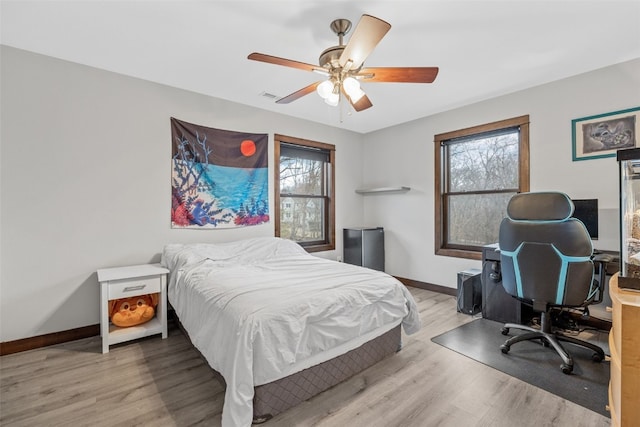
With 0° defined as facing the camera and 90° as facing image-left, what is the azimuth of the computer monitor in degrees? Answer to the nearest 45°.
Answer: approximately 0°

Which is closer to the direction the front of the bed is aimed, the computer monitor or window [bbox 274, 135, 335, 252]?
the computer monitor

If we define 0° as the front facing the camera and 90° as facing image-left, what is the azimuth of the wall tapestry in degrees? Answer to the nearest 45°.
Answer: approximately 315°

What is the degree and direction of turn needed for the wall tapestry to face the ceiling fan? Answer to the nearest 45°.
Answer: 0° — it already faces it

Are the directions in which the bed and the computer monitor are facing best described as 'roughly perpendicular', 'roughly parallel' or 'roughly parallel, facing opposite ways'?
roughly perpendicular

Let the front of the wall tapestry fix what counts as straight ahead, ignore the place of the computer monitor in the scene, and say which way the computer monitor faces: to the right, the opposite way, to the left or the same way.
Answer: to the right

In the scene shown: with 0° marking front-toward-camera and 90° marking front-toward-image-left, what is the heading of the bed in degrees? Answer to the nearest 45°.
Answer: approximately 315°

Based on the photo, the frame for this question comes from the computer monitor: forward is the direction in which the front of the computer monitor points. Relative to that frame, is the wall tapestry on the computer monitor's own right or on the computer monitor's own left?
on the computer monitor's own right

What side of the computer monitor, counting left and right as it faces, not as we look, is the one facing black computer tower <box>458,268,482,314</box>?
right
